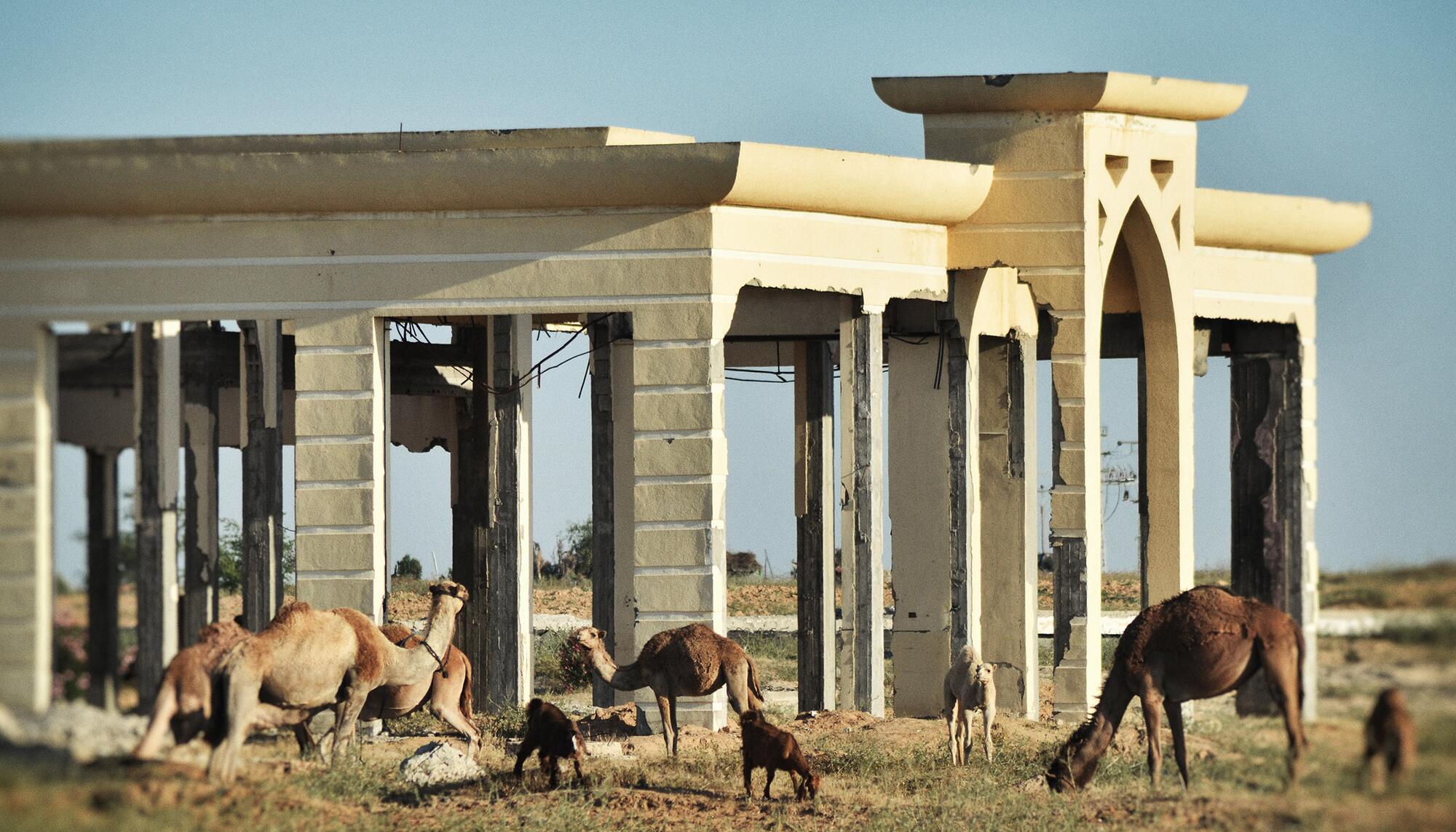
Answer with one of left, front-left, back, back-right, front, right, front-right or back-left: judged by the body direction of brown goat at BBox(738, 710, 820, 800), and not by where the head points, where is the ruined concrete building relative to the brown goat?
left

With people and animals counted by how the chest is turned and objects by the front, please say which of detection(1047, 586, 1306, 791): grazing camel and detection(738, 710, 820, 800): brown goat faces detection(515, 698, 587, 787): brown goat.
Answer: the grazing camel

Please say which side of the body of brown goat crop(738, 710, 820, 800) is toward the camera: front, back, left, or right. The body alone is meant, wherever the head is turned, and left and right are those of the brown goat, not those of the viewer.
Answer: right

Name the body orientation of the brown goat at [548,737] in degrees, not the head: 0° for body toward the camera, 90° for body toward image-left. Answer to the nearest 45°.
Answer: approximately 315°

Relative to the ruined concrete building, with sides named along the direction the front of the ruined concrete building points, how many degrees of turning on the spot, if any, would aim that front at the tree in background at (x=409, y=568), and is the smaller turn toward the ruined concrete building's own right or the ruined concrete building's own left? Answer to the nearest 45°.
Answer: approximately 135° to the ruined concrete building's own left

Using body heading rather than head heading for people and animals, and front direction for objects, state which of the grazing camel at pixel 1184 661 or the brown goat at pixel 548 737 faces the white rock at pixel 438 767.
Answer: the grazing camel

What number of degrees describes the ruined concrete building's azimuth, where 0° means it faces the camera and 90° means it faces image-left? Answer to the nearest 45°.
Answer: approximately 315°

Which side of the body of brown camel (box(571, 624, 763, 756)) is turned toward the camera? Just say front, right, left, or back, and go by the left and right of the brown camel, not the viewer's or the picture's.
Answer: left

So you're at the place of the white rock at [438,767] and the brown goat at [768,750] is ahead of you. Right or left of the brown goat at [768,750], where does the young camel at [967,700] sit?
left
